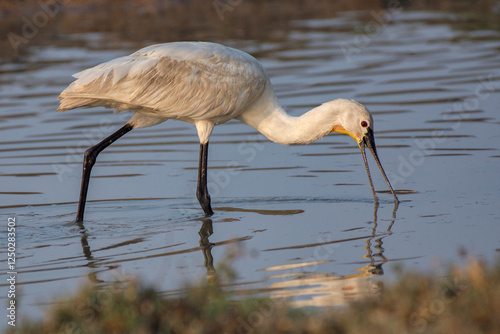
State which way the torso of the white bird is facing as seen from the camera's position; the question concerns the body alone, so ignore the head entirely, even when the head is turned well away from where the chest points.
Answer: to the viewer's right
